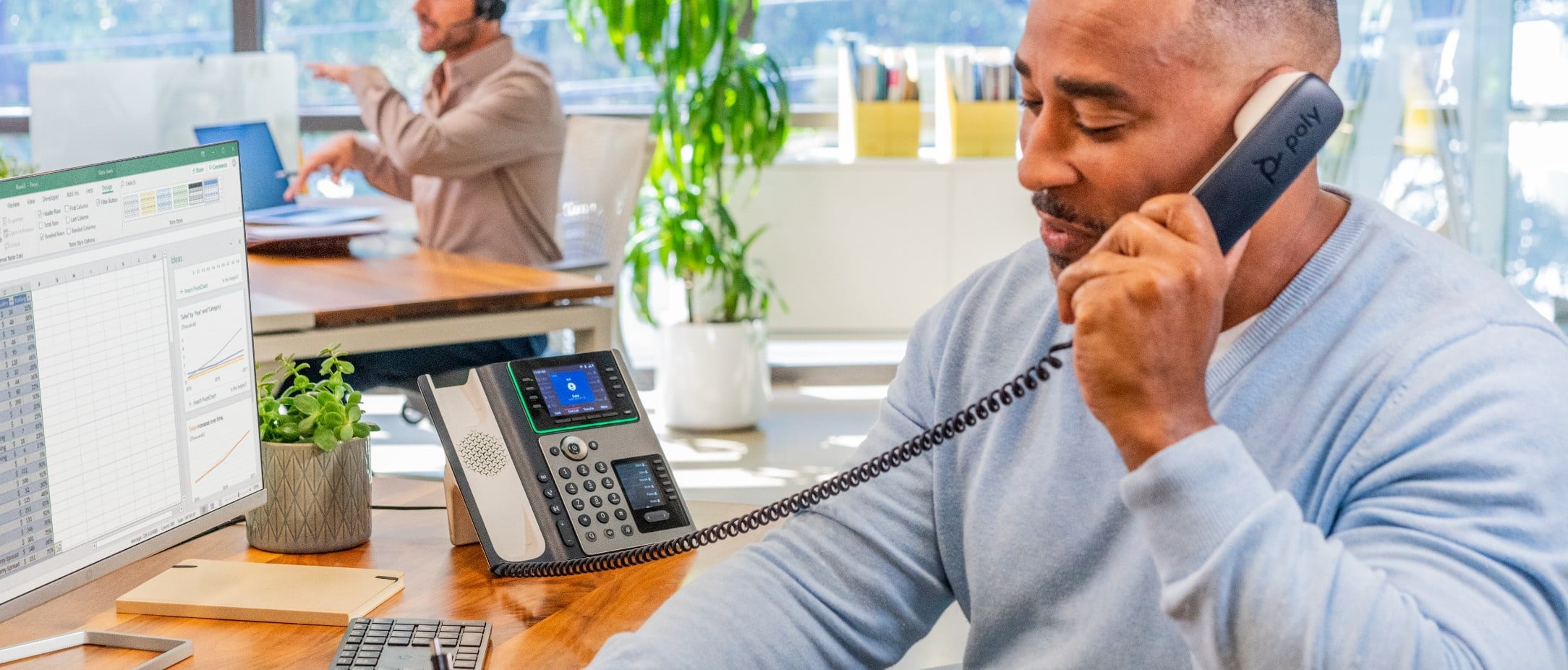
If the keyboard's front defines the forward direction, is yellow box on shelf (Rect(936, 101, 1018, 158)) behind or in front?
behind

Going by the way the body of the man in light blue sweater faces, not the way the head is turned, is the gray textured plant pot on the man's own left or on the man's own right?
on the man's own right

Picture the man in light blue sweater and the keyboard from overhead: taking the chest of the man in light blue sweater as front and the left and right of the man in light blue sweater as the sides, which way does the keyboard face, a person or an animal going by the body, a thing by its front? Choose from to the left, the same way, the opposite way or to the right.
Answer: to the left

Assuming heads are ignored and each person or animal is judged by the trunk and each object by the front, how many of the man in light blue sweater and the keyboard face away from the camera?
0

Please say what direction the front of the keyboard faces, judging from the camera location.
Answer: facing the viewer

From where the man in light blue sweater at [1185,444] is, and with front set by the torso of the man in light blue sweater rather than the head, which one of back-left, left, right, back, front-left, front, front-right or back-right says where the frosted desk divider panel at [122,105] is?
right

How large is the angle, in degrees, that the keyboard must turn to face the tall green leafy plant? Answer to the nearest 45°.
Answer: approximately 180°

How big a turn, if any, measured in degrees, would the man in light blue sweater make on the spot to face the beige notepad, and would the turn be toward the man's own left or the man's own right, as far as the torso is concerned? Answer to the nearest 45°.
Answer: approximately 45° to the man's own right

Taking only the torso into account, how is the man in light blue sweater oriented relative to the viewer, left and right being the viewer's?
facing the viewer and to the left of the viewer
